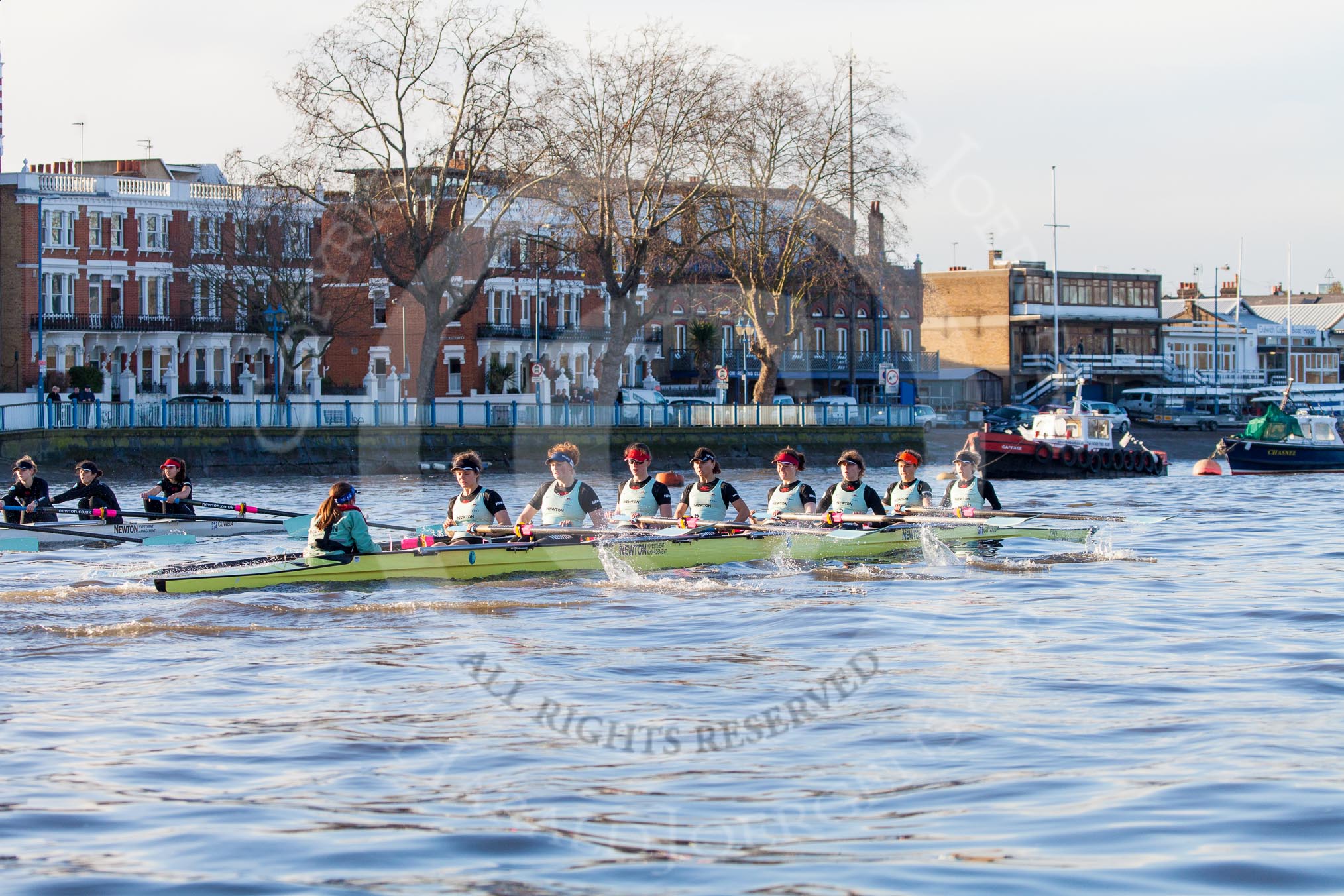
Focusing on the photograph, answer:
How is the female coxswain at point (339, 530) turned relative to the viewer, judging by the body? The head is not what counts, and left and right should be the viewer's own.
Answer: facing away from the viewer and to the right of the viewer

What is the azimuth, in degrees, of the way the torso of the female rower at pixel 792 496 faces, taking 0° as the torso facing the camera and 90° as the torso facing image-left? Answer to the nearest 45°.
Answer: approximately 45°

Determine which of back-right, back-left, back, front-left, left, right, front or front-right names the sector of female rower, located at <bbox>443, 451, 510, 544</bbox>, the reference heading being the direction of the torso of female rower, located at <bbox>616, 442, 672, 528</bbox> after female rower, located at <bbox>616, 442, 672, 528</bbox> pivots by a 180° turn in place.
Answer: back

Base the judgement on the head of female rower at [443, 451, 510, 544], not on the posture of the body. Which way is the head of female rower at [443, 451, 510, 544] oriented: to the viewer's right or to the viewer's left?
to the viewer's left

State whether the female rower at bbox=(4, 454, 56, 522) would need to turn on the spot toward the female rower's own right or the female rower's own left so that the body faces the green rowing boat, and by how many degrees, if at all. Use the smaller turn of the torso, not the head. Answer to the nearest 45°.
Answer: approximately 90° to the female rower's own left

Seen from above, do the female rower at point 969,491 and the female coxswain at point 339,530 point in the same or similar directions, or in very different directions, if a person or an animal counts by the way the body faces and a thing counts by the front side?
very different directions

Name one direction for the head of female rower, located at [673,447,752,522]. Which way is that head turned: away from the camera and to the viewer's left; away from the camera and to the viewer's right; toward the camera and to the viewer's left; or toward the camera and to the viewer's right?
toward the camera and to the viewer's left

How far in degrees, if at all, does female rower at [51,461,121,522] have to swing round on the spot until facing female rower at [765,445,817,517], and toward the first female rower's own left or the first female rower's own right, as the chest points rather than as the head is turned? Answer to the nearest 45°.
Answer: approximately 90° to the first female rower's own left

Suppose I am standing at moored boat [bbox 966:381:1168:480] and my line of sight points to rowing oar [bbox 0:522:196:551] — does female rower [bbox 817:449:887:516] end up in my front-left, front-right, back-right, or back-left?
front-left

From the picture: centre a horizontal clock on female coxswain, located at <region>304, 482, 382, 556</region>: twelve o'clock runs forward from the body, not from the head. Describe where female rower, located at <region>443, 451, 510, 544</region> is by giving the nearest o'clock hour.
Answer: female rower, located at <region>443, 451, 510, 544</region> is roughly at 12 o'clock from female coxswain, located at <region>304, 482, 382, 556</region>.

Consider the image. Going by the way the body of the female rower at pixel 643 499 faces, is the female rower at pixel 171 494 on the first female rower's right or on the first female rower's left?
on the first female rower's right

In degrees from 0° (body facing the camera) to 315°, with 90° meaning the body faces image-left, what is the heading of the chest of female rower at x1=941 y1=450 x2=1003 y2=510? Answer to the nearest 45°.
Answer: approximately 45°

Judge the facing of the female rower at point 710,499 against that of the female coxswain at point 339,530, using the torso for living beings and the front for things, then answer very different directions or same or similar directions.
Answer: very different directions

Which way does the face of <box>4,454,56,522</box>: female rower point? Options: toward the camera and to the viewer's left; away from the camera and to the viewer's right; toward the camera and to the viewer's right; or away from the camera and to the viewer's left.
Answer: toward the camera and to the viewer's left

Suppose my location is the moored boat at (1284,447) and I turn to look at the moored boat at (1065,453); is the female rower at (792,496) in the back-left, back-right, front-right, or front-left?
front-left

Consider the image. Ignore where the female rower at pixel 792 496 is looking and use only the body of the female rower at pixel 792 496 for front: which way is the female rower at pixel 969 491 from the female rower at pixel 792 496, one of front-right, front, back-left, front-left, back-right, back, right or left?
back

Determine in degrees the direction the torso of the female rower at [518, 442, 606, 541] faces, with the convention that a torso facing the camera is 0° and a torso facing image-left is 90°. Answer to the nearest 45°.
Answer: approximately 45°

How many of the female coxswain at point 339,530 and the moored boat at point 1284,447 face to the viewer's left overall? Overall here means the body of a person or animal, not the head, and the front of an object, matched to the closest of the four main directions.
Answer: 1
